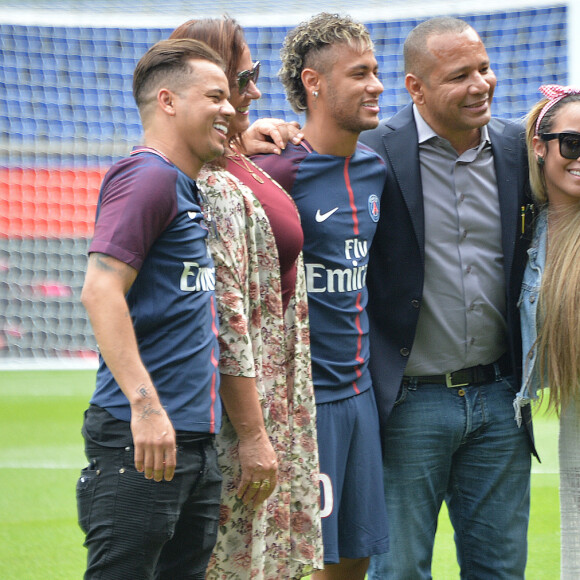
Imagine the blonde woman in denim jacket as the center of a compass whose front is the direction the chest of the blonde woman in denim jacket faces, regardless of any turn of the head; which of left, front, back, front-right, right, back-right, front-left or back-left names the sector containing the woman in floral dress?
right

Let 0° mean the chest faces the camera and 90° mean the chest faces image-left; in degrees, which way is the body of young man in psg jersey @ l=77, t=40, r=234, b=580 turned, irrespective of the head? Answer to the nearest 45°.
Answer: approximately 270°

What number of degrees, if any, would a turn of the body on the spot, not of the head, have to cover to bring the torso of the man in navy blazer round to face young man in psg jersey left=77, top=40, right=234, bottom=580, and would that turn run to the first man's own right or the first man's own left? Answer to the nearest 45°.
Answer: approximately 90° to the first man's own right

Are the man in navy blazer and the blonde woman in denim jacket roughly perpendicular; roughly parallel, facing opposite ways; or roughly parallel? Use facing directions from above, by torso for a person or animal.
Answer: roughly parallel

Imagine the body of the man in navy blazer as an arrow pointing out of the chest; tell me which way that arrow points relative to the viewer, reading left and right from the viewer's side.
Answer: facing the viewer and to the right of the viewer

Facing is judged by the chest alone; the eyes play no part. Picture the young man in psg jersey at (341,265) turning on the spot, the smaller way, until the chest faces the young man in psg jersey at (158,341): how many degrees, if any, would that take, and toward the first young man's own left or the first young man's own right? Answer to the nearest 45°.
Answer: approximately 90° to the first young man's own right

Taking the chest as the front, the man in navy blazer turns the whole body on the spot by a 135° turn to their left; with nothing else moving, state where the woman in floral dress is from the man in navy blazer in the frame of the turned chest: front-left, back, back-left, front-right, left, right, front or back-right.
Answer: back-left

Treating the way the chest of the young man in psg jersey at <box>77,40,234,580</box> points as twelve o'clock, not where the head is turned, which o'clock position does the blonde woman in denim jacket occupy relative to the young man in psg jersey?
The blonde woman in denim jacket is roughly at 11 o'clock from the young man in psg jersey.
